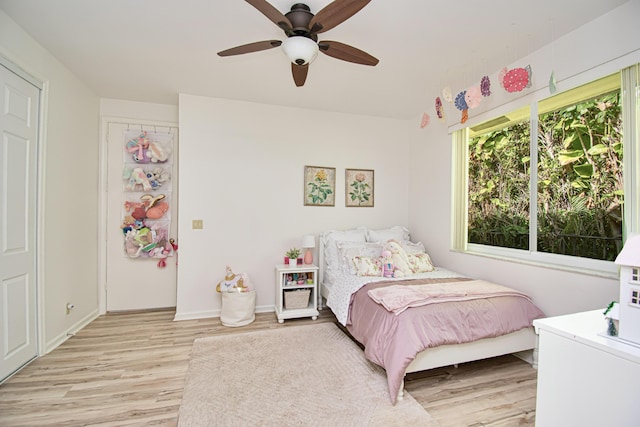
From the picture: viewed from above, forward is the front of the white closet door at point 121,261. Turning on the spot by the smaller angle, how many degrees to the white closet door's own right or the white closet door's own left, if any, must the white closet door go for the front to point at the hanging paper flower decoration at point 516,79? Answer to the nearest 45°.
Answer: approximately 45° to the white closet door's own left

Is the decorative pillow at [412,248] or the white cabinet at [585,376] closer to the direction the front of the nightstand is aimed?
the white cabinet

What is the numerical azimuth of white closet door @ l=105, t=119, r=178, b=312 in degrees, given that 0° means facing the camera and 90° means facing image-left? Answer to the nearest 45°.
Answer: approximately 0°

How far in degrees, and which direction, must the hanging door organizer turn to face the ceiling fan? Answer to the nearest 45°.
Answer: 0° — it already faces it

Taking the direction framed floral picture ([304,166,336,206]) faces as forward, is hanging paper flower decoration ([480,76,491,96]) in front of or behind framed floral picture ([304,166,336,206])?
in front

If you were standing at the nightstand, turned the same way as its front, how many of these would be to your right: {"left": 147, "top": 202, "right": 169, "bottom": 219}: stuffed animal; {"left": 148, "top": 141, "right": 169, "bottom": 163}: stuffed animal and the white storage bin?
3
